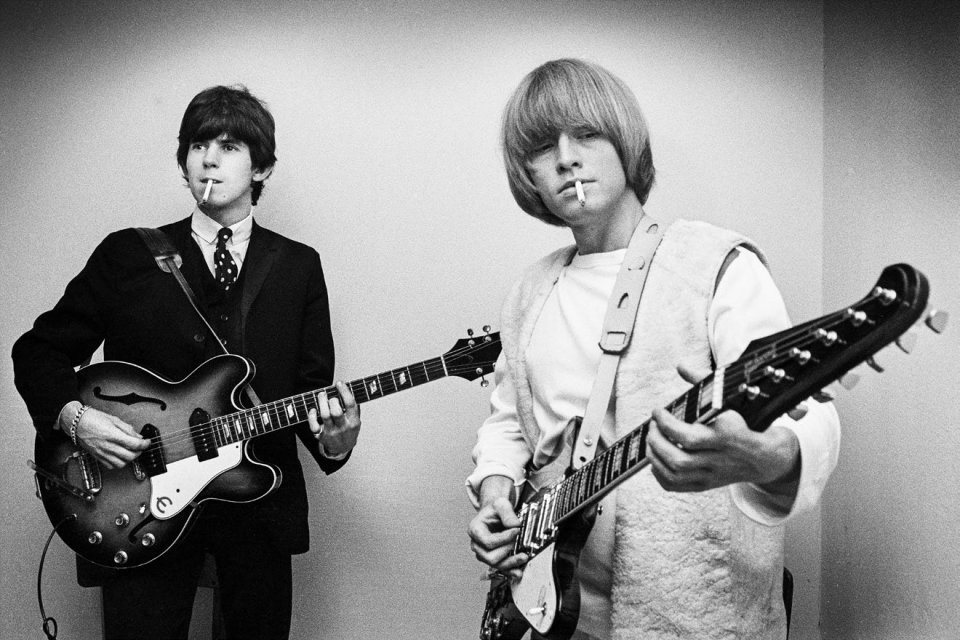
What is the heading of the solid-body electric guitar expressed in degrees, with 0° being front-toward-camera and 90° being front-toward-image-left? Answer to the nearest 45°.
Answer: approximately 45°

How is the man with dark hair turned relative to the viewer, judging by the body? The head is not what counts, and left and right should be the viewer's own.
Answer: facing the viewer

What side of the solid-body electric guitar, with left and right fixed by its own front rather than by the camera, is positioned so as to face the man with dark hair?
right

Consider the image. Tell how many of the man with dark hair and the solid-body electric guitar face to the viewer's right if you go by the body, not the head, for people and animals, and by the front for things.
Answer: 0

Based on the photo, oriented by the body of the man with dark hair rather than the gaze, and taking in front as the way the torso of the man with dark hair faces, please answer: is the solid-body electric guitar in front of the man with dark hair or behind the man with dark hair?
in front
